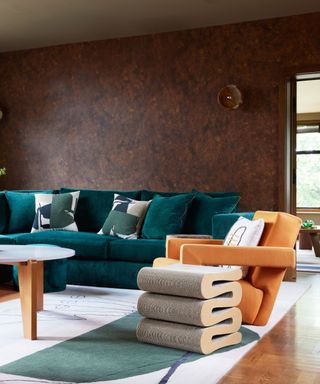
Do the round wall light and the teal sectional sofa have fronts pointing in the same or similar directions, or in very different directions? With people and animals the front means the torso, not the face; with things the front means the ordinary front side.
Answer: same or similar directions

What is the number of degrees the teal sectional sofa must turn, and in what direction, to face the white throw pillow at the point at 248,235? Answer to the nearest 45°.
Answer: approximately 45° to its left

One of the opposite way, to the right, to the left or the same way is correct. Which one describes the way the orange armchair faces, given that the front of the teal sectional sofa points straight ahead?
to the right

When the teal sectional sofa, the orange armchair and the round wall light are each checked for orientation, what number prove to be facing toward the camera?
2

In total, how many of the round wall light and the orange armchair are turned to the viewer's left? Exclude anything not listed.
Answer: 1

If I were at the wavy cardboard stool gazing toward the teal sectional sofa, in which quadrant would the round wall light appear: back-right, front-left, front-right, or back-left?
front-right

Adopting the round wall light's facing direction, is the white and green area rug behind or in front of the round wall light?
in front

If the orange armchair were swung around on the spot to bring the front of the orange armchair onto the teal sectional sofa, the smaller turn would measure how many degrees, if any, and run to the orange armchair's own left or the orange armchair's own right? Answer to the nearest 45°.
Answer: approximately 45° to the orange armchair's own right

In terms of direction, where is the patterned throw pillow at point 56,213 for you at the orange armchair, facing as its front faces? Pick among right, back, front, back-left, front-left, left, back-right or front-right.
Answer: front-right

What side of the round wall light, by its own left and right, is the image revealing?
front

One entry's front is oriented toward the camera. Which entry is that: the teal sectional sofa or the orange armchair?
the teal sectional sofa

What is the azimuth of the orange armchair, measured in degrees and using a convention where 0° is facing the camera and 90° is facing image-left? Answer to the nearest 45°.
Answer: approximately 90°

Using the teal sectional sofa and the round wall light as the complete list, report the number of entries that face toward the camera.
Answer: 2

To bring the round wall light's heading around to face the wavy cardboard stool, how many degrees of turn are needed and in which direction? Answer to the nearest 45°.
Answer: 0° — it already faces it
